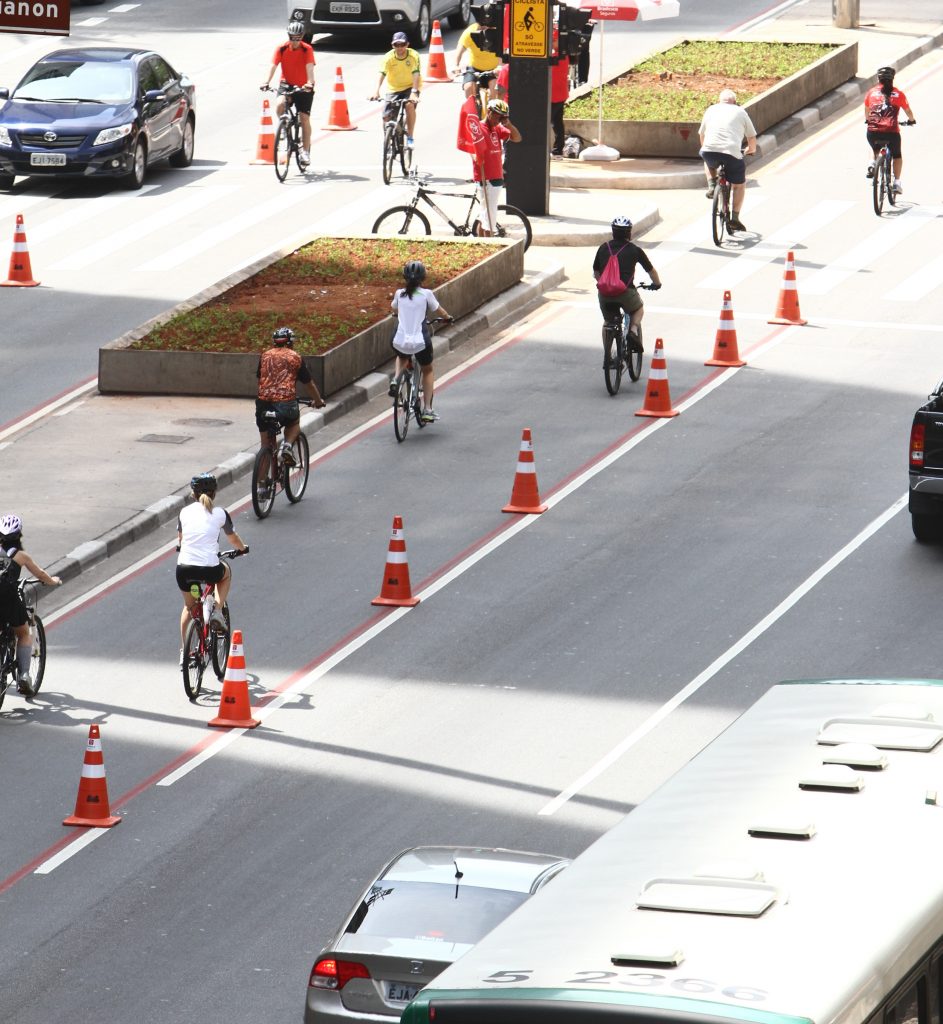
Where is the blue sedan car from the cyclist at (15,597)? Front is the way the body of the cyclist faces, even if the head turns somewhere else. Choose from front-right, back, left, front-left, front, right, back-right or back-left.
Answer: front-left

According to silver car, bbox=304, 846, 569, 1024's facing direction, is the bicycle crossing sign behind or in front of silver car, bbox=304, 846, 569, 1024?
in front

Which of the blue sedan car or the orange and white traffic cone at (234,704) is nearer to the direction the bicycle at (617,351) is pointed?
the blue sedan car

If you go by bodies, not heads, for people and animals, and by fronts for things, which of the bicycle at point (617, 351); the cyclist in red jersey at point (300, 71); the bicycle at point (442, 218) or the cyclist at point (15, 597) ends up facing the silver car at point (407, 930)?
the cyclist in red jersey

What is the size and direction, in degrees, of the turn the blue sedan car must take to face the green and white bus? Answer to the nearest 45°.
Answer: approximately 45° to its left

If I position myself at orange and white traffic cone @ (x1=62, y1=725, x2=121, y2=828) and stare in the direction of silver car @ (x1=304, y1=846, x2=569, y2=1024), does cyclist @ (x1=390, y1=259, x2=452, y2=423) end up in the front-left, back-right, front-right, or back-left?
back-left

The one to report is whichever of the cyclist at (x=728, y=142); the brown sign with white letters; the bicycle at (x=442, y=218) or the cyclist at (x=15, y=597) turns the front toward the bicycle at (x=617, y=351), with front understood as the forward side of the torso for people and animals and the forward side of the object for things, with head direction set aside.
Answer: the cyclist at (x=15, y=597)

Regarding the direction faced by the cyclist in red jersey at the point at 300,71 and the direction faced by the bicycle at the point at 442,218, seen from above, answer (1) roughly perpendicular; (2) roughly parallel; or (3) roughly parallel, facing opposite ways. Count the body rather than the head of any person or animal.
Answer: roughly perpendicular

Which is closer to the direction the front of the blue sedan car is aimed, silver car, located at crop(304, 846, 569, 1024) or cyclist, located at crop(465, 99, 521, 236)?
the silver car

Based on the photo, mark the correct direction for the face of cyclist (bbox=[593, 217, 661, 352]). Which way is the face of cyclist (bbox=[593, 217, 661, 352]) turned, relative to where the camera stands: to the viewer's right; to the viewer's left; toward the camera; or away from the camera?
away from the camera

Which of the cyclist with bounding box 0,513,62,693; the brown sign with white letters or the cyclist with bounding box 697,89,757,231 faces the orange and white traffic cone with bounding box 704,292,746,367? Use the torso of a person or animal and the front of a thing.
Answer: the cyclist with bounding box 0,513,62,693

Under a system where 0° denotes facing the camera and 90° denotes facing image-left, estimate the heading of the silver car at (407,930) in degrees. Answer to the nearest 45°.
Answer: approximately 225°

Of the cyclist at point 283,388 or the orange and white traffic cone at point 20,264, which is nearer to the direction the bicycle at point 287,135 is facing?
the cyclist

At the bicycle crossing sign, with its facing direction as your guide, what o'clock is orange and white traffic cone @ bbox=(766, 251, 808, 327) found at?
The orange and white traffic cone is roughly at 11 o'clock from the bicycle crossing sign.
